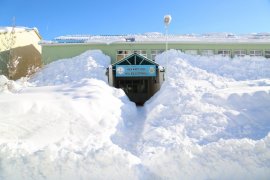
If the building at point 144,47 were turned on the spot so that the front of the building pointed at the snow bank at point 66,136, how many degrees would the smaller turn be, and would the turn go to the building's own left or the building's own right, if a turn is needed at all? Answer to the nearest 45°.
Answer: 0° — it already faces it

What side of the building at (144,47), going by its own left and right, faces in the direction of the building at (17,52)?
right

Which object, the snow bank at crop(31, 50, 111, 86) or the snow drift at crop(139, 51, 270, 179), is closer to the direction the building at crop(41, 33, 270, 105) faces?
the snow drift

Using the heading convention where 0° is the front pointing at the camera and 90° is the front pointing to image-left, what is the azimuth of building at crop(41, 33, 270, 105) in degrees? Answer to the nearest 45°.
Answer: approximately 0°

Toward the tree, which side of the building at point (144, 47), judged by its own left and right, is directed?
right

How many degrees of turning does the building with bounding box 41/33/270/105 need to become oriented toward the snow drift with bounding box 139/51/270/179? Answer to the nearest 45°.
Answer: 0° — it already faces it
